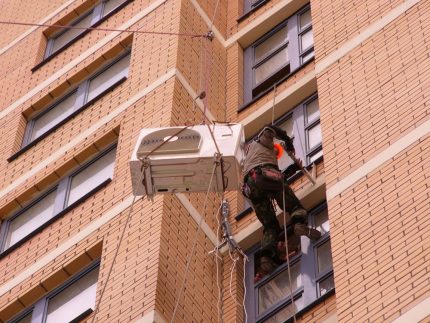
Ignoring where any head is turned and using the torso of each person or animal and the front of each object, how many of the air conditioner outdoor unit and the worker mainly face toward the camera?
1

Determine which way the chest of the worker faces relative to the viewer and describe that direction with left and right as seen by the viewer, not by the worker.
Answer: facing away from the viewer and to the right of the viewer

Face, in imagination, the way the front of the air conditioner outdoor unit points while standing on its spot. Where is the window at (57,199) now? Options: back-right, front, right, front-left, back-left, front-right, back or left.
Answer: back-right

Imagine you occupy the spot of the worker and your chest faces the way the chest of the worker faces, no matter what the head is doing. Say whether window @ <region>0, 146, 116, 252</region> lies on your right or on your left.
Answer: on your left

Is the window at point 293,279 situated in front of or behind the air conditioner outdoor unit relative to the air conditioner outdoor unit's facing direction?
behind

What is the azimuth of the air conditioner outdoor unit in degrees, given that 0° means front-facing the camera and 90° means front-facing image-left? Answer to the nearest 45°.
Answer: approximately 0°
